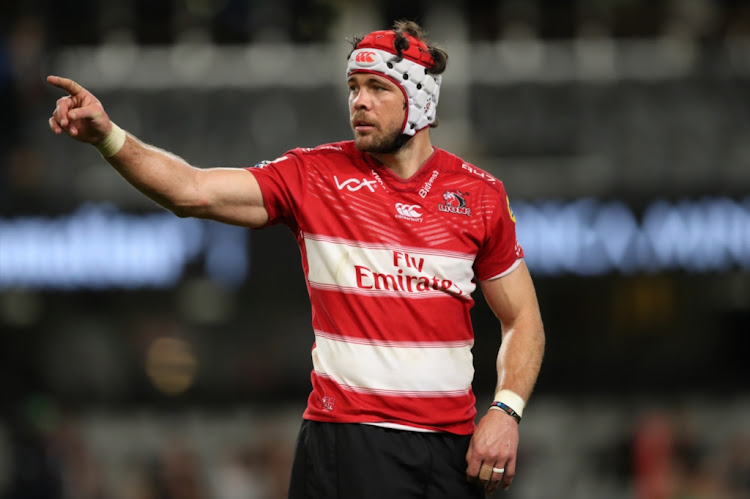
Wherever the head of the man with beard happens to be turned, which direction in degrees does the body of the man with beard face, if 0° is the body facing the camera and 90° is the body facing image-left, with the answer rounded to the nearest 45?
approximately 0°
